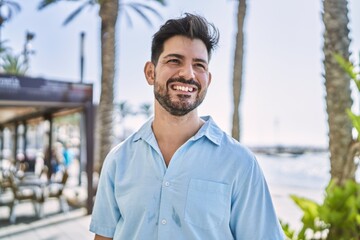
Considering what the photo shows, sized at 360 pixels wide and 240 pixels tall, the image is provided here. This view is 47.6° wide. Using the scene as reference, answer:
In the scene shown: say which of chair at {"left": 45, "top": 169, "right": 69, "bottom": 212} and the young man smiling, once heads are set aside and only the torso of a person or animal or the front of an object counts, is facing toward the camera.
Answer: the young man smiling

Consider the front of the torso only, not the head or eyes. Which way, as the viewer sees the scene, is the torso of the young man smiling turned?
toward the camera

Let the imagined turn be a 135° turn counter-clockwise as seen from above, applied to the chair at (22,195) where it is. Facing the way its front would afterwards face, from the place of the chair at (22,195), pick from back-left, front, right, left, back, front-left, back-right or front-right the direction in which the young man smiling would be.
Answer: back-left

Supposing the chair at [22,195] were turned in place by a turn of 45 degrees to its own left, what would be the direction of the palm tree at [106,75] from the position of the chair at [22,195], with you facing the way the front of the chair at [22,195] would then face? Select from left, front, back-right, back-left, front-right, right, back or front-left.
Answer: front

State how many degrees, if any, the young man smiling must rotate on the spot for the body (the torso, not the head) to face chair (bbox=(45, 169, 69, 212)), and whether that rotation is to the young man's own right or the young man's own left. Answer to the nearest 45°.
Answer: approximately 180°

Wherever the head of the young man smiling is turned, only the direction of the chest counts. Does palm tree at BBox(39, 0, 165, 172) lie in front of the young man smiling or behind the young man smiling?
behind

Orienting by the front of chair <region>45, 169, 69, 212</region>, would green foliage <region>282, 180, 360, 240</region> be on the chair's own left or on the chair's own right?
on the chair's own left

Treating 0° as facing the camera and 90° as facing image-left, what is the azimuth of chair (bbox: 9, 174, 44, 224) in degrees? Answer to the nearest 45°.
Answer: approximately 270°
